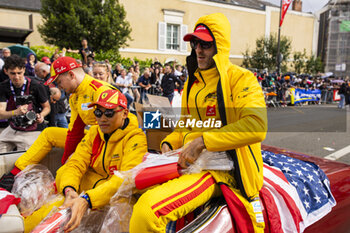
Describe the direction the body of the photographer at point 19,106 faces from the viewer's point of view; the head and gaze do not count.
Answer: toward the camera

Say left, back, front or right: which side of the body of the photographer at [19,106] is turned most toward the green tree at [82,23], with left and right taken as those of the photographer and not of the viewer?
back

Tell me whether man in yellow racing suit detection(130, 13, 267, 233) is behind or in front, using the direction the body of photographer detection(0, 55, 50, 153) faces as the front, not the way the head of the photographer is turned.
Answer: in front

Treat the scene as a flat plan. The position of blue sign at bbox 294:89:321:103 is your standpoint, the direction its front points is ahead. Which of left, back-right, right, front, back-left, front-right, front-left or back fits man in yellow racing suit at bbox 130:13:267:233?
front

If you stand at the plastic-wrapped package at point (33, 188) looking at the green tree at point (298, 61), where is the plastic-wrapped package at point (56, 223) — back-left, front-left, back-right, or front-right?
back-right

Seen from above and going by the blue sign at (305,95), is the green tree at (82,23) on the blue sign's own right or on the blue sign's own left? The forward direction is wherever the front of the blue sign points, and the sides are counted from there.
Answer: on the blue sign's own right

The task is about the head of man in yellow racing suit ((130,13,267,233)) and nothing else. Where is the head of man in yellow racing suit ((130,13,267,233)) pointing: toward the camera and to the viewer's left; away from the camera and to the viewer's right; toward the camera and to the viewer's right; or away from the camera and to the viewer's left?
toward the camera and to the viewer's left

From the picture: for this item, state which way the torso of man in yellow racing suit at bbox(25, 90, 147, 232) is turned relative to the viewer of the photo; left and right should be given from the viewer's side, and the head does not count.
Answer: facing the viewer and to the left of the viewer

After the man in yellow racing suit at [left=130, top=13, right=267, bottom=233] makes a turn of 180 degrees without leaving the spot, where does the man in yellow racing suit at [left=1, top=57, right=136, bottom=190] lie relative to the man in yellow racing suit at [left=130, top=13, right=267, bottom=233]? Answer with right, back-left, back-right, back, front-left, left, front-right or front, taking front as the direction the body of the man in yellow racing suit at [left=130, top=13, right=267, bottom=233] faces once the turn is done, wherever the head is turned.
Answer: left

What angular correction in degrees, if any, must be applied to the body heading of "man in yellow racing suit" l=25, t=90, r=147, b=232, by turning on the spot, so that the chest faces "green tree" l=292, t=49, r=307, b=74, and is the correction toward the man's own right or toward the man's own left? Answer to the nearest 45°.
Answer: approximately 180°

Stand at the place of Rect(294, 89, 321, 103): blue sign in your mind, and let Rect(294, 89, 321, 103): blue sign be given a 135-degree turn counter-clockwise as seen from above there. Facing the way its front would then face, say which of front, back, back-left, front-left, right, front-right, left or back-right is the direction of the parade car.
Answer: back-right

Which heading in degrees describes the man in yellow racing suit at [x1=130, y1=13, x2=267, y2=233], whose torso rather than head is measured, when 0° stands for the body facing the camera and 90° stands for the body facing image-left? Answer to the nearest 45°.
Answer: approximately 45°
